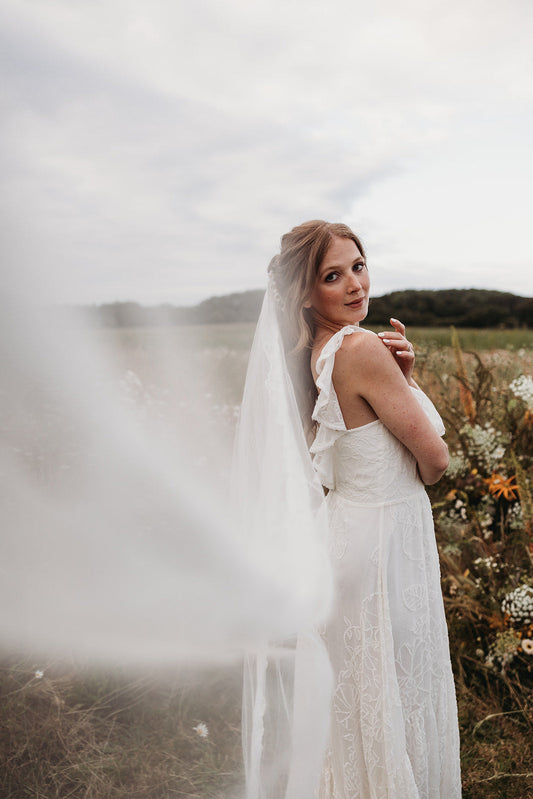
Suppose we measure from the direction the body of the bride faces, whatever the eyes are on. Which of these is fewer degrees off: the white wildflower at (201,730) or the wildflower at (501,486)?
the wildflower

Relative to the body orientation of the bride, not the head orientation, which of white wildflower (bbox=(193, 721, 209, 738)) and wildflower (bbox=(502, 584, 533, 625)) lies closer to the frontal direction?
the wildflower

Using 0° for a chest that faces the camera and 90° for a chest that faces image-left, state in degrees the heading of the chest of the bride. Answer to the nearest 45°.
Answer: approximately 270°

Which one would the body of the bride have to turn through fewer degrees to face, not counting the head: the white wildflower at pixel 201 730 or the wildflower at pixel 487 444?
the wildflower
